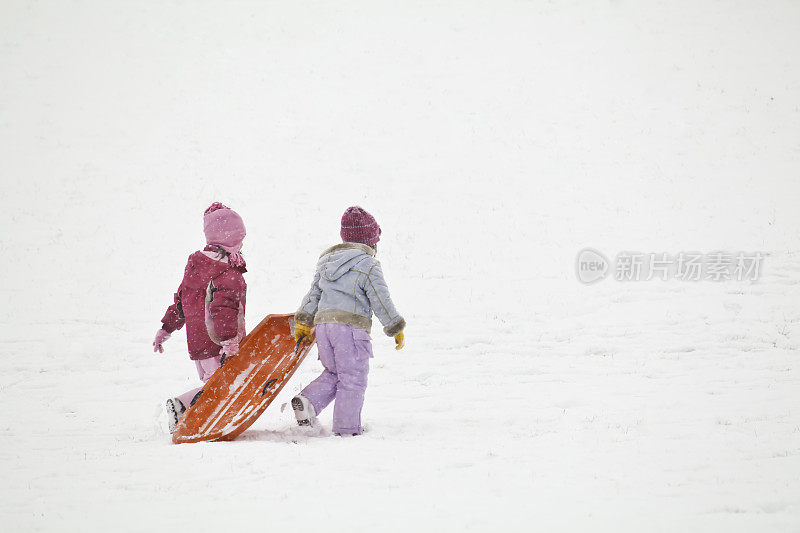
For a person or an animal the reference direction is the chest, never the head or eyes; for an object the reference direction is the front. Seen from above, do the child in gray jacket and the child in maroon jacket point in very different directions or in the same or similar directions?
same or similar directions

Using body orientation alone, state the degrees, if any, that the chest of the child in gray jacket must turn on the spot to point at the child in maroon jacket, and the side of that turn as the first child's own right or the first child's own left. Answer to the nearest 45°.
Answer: approximately 135° to the first child's own left

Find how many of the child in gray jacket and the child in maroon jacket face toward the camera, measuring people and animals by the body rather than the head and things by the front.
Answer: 0

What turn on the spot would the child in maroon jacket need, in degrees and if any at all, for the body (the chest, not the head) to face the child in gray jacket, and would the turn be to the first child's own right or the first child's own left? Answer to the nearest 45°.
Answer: approximately 45° to the first child's own right

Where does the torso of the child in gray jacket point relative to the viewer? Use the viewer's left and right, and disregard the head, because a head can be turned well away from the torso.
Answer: facing away from the viewer and to the right of the viewer

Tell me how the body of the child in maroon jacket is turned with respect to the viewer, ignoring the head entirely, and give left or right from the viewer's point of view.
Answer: facing away from the viewer and to the right of the viewer
